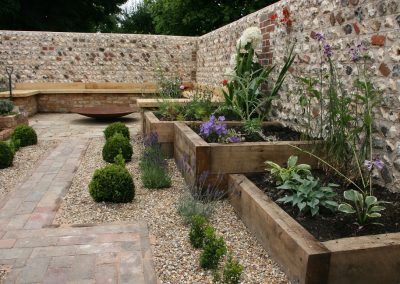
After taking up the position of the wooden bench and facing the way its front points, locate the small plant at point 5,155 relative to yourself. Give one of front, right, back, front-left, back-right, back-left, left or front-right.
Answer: front

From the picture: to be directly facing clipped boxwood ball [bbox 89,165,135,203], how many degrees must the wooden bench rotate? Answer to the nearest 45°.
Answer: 0° — it already faces it

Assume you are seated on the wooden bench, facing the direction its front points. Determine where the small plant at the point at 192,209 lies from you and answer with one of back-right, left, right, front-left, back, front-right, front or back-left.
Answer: front

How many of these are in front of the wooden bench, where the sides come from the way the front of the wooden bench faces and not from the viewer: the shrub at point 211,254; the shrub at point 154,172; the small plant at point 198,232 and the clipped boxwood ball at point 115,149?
4

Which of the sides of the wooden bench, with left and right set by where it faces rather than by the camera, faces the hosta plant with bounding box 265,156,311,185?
front

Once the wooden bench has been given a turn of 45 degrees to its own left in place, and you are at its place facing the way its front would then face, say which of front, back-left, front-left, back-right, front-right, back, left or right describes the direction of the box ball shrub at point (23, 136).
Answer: front-right

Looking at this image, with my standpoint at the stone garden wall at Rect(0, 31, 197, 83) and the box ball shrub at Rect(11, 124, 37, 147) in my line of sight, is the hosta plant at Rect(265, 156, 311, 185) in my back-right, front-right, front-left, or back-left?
front-left

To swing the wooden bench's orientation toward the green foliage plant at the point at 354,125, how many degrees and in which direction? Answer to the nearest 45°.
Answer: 0° — it already faces it

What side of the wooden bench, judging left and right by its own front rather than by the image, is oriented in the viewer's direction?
front

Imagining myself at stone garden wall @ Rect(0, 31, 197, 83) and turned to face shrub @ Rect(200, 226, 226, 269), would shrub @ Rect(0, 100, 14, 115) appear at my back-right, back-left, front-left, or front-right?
front-right

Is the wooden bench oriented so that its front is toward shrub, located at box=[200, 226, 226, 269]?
yes

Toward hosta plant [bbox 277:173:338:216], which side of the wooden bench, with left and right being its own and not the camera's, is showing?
front

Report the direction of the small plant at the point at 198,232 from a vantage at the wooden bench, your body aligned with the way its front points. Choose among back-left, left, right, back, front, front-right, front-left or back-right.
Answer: front
